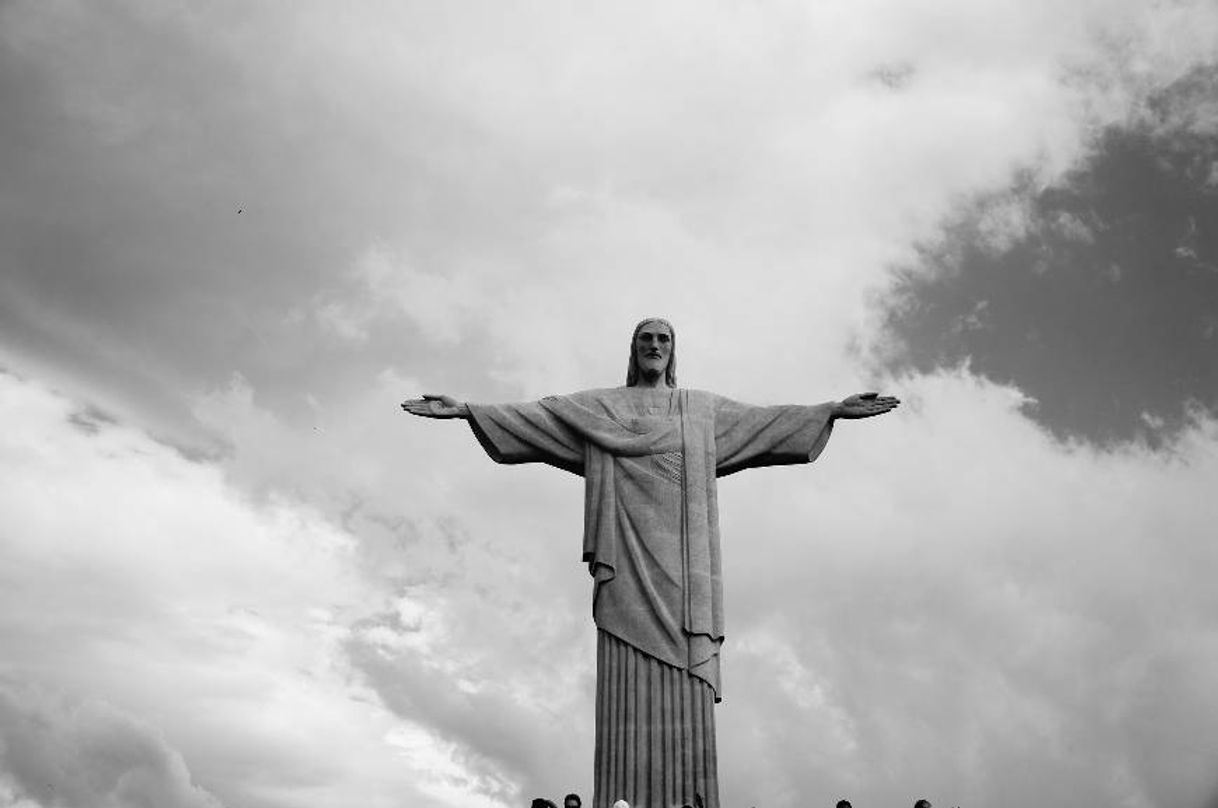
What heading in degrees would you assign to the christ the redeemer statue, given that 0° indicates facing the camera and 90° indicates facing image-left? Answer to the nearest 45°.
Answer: approximately 0°
